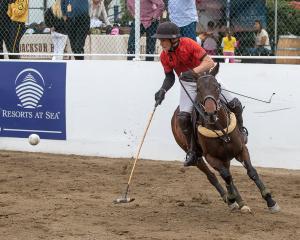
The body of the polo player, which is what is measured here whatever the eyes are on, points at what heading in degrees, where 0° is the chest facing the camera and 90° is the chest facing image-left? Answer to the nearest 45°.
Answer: approximately 45°

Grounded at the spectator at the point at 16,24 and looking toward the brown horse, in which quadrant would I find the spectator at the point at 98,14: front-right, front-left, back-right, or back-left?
front-left

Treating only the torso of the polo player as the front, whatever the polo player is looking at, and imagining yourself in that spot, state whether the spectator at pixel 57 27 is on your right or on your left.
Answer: on your right

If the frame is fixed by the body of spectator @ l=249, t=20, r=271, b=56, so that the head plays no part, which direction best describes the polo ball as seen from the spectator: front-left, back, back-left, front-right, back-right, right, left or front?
front-right

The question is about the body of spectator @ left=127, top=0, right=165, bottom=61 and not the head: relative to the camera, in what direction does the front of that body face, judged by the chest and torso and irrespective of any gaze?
toward the camera

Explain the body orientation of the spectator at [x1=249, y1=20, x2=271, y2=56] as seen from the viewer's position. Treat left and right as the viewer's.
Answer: facing the viewer and to the left of the viewer

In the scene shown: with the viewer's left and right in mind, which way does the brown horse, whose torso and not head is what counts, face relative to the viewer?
facing the viewer

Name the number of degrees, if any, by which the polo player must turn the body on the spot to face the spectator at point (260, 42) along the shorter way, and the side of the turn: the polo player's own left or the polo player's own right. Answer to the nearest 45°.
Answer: approximately 135° to the polo player's own right

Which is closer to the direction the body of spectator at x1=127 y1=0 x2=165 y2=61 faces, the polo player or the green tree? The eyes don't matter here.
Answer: the polo player

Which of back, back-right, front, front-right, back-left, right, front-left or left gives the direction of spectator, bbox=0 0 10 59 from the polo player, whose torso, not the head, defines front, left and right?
right

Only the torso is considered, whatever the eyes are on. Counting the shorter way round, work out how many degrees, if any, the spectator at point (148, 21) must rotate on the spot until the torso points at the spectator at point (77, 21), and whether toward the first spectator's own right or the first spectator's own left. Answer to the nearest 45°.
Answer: approximately 90° to the first spectator's own right

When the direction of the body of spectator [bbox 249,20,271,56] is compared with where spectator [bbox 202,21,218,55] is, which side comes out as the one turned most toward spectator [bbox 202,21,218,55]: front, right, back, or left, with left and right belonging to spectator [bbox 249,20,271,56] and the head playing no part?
right

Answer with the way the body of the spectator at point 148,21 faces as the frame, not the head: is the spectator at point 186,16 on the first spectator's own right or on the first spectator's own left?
on the first spectator's own left

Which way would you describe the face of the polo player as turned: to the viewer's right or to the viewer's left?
to the viewer's left

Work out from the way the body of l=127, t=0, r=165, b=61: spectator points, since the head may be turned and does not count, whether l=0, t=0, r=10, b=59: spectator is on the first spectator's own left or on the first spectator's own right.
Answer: on the first spectator's own right
